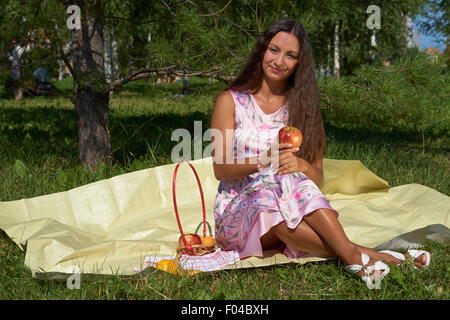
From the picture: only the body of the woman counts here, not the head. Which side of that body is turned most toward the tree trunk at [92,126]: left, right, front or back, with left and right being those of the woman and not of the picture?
back

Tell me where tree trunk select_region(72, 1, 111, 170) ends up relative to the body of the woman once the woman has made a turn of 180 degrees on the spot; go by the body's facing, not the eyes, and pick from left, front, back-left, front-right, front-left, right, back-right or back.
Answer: front

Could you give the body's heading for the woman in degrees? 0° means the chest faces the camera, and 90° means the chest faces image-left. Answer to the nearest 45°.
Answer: approximately 315°

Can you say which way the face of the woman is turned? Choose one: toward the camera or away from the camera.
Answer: toward the camera
